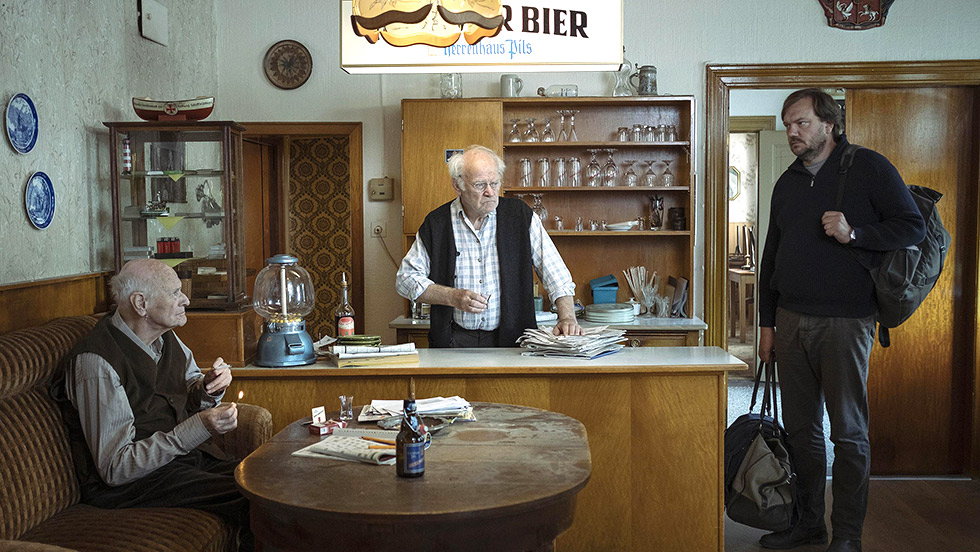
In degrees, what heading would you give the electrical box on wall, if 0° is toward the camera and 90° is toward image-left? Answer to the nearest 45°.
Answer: approximately 0°

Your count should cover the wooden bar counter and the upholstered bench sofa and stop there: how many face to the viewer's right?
1

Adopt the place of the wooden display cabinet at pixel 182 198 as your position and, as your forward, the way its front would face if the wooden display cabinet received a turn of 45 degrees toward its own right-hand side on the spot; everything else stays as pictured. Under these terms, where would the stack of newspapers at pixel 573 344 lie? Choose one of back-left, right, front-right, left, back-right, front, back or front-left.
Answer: left

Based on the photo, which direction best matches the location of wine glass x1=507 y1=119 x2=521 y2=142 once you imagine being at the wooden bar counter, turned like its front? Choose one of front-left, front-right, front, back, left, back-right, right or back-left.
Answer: back

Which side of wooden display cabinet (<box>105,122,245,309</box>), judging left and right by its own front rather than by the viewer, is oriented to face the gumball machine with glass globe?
left

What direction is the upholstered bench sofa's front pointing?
to the viewer's right

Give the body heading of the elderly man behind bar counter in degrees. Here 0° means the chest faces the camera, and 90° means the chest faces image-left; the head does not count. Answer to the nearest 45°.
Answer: approximately 0°

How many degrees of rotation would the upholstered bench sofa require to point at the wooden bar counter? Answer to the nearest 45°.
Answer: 0° — it already faces it

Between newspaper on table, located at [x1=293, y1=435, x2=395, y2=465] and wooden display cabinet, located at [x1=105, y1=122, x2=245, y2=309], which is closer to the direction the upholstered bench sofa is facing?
the newspaper on table

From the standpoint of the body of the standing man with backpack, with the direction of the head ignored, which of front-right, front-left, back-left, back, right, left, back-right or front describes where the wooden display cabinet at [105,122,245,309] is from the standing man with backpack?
front-right

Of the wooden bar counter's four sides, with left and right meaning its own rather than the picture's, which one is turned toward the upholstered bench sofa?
right

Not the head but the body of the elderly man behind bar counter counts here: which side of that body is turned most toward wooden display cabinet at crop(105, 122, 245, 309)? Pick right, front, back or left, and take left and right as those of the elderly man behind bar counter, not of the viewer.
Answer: right

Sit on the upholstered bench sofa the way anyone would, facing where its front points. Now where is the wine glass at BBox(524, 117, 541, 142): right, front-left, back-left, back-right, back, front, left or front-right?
front-left
